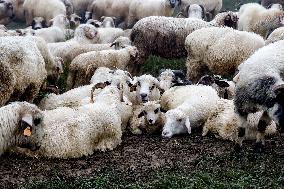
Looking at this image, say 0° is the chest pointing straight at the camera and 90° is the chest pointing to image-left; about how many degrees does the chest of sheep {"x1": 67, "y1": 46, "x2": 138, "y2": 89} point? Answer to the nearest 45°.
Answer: approximately 270°

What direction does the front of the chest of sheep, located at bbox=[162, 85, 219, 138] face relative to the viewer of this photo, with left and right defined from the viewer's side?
facing the viewer and to the left of the viewer

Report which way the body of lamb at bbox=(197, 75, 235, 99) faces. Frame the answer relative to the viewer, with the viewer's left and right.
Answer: facing to the left of the viewer

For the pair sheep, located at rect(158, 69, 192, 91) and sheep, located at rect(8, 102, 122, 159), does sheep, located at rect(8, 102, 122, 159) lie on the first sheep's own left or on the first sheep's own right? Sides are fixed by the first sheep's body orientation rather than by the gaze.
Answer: on the first sheep's own right

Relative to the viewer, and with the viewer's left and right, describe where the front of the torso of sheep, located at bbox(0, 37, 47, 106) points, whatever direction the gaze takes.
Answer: facing to the left of the viewer

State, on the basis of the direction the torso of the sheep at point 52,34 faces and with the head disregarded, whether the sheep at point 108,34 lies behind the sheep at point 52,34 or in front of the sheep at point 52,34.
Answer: in front

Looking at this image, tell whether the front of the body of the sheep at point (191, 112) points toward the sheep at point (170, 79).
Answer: no

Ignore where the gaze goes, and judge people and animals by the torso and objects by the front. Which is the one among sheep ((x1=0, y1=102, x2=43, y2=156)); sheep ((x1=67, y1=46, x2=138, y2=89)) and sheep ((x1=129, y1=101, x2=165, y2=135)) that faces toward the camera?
sheep ((x1=129, y1=101, x2=165, y2=135))
